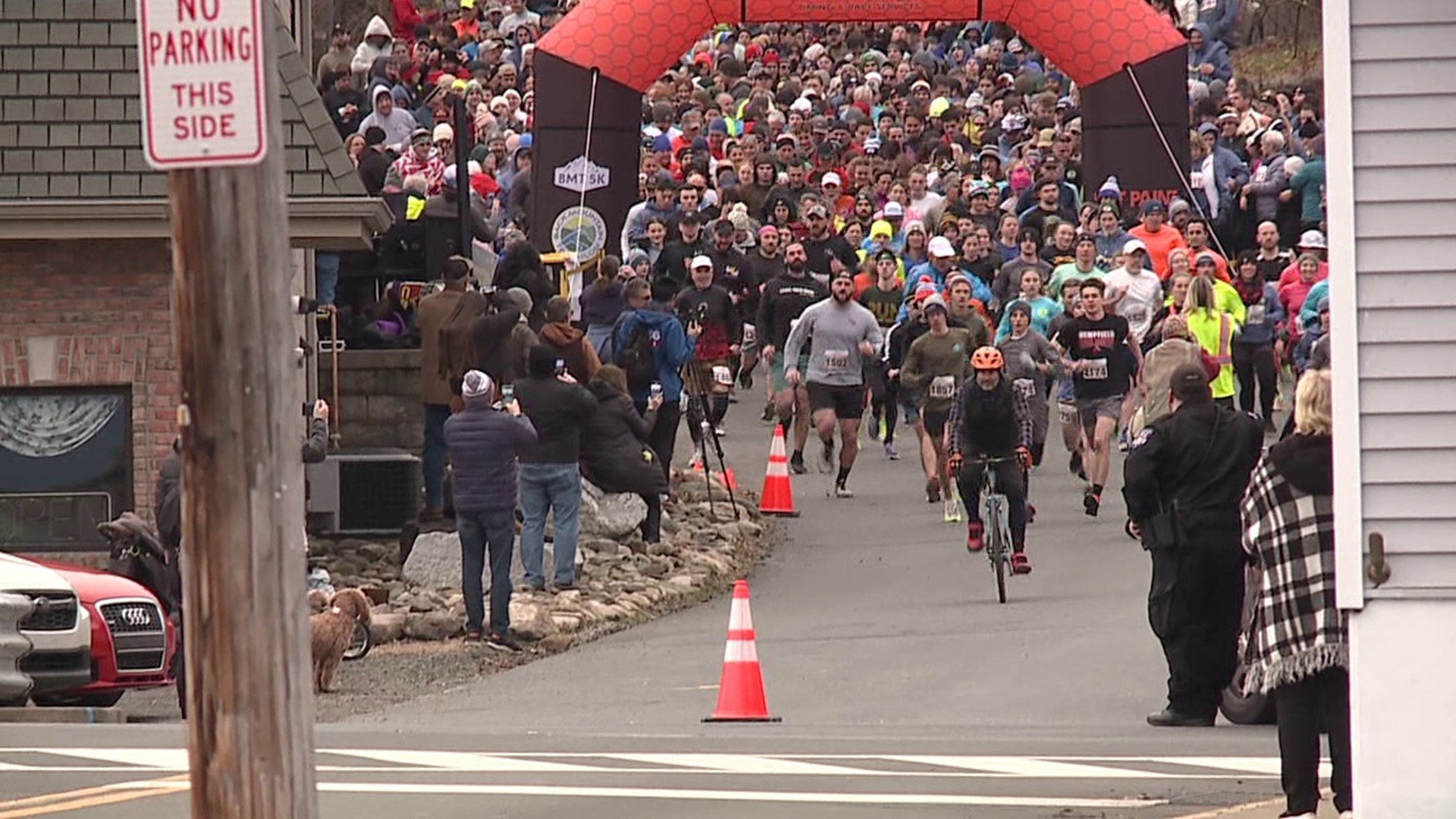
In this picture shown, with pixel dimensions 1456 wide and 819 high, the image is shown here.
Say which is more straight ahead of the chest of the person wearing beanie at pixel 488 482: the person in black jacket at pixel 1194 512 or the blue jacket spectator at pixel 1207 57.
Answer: the blue jacket spectator

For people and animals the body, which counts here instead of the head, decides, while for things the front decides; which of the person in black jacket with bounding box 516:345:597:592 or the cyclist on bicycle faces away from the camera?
the person in black jacket

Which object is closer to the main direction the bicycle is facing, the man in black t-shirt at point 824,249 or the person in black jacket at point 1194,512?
the person in black jacket

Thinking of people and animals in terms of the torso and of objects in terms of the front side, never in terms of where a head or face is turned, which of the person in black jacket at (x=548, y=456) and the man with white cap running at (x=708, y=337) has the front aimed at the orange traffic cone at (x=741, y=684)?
the man with white cap running

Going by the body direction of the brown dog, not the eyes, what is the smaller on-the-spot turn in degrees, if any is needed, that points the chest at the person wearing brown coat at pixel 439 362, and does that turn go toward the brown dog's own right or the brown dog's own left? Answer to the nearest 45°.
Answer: approximately 45° to the brown dog's own left

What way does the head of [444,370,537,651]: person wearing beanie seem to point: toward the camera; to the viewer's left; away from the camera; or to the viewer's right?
away from the camera

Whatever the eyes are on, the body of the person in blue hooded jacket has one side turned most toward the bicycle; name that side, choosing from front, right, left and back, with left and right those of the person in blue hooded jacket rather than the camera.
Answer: right

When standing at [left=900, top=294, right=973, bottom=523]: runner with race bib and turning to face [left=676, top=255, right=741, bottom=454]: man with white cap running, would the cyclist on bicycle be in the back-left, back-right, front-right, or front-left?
back-left

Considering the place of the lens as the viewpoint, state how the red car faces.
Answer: facing the viewer and to the right of the viewer

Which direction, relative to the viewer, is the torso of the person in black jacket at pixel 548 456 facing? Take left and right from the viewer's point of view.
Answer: facing away from the viewer
